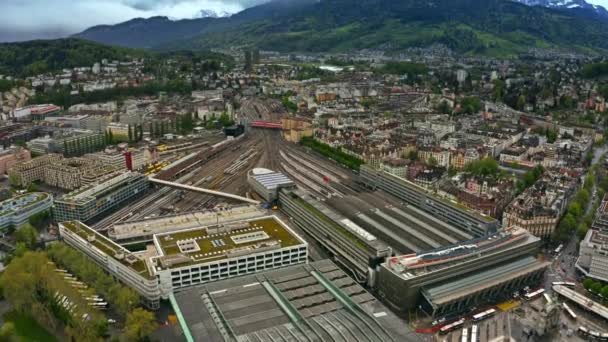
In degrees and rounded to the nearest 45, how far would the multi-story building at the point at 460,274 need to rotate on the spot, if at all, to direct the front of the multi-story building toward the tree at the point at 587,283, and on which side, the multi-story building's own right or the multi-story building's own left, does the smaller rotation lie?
approximately 90° to the multi-story building's own left

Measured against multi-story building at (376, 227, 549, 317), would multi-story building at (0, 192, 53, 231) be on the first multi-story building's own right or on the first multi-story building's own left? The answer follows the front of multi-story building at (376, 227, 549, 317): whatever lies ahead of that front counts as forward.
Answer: on the first multi-story building's own right

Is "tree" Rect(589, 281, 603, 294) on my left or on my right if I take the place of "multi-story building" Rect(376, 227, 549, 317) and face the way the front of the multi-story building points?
on my left

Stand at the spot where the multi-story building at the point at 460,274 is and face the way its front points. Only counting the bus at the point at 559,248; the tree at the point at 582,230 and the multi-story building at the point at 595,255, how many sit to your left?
3

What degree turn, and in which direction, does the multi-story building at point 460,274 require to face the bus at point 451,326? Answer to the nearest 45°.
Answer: approximately 45° to its right

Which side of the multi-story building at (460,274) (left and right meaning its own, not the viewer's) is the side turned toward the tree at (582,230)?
left

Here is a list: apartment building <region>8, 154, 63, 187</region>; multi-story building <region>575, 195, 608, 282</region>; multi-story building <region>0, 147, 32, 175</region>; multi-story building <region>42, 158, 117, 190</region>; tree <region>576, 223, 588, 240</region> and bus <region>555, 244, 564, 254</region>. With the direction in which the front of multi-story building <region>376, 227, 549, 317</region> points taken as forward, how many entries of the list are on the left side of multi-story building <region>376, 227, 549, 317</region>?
3

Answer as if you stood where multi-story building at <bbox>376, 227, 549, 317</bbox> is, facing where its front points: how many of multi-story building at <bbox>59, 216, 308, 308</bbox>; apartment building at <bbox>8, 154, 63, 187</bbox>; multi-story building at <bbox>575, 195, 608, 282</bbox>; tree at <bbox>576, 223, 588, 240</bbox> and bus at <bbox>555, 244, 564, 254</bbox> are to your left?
3

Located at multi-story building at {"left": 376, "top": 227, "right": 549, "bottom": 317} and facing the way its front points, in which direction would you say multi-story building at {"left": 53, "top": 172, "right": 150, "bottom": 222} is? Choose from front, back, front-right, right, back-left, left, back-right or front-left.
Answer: back-right

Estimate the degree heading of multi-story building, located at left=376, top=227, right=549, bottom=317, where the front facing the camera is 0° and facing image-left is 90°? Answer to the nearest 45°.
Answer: approximately 315°

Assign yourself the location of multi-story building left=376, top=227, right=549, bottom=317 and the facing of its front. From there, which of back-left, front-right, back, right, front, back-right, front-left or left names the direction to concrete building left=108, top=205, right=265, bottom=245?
back-right

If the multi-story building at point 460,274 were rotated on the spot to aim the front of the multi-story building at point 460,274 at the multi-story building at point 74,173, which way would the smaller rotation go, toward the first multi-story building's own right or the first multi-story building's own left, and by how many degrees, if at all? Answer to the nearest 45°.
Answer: approximately 135° to the first multi-story building's own right

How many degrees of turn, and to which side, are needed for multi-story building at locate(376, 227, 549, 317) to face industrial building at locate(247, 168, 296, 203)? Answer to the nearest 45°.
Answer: approximately 180°

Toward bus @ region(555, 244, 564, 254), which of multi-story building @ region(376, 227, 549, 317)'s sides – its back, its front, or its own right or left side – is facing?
left
